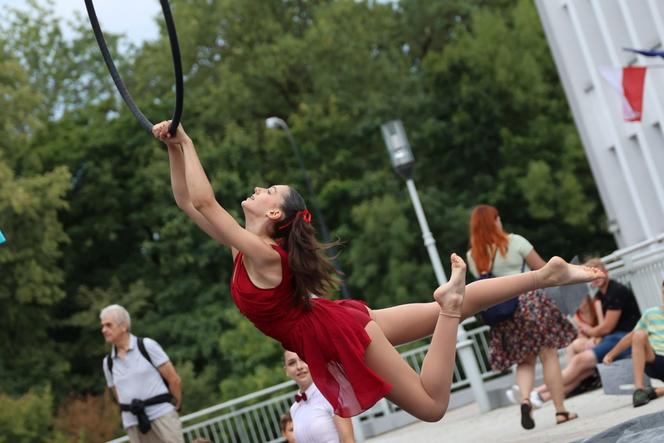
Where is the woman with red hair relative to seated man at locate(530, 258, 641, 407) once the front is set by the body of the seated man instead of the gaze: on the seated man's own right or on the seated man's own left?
on the seated man's own left

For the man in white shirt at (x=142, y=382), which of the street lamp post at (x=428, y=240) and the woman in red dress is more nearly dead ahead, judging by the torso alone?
the woman in red dress

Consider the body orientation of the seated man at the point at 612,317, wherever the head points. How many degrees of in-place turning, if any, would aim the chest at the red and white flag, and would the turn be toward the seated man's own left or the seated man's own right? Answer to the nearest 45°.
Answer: approximately 90° to the seated man's own right

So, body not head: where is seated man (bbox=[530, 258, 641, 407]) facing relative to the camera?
to the viewer's left
